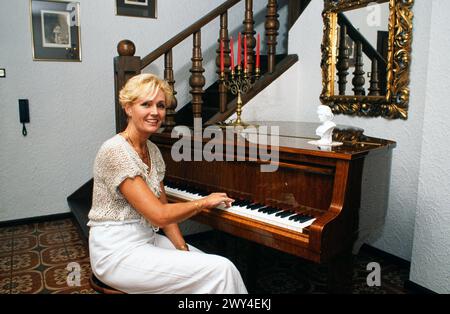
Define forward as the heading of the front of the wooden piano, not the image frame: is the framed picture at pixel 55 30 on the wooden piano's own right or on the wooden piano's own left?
on the wooden piano's own right

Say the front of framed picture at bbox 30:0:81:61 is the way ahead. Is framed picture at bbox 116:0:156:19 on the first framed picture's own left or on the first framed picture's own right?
on the first framed picture's own left

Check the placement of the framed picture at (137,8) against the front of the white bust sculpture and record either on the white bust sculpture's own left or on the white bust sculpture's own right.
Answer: on the white bust sculpture's own right

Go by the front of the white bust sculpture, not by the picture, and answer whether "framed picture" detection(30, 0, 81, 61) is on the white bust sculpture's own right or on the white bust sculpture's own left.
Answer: on the white bust sculpture's own right

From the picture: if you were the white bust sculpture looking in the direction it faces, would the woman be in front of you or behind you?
in front

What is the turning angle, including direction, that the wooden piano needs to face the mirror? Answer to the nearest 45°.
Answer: approximately 180°

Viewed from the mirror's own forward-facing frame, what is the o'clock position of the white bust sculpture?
The white bust sculpture is roughly at 11 o'clock from the mirror.

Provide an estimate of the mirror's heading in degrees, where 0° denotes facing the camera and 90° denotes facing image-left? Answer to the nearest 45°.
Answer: approximately 45°

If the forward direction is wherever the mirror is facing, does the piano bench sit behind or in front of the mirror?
in front

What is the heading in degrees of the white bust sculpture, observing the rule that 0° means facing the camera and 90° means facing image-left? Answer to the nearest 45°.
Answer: approximately 45°
